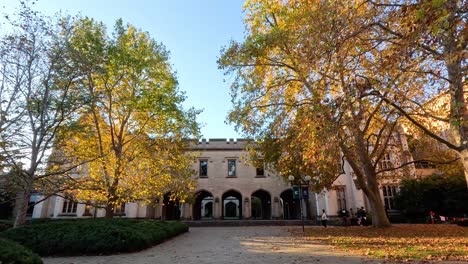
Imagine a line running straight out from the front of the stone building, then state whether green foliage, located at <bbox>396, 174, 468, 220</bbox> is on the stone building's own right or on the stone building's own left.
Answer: on the stone building's own left

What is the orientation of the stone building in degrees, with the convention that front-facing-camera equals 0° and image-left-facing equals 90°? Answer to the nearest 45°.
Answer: approximately 0°

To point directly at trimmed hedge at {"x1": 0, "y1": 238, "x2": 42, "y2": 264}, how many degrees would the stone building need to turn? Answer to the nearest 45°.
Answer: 0° — it already faces it

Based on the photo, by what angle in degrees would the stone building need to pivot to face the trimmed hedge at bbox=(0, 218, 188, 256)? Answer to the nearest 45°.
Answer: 0° — it already faces it

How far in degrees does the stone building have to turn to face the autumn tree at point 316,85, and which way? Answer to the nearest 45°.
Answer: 0° — it already faces it

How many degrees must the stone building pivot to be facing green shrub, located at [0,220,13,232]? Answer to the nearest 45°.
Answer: approximately 45° to its right
